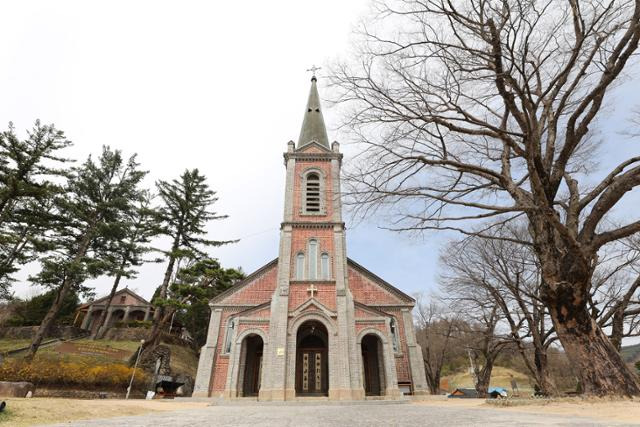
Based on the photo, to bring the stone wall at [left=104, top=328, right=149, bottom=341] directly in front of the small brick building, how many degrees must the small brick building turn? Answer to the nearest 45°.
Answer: approximately 45° to its right

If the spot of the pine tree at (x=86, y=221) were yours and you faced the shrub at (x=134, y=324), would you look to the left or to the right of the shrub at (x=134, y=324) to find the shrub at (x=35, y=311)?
left

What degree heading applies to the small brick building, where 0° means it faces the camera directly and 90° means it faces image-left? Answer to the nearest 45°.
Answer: approximately 315°

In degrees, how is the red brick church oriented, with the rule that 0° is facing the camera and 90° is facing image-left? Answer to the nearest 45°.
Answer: approximately 0°

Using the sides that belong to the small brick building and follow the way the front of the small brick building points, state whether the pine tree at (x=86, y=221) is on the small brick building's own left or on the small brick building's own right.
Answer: on the small brick building's own right

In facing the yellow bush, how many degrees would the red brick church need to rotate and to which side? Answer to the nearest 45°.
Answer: approximately 90° to its right

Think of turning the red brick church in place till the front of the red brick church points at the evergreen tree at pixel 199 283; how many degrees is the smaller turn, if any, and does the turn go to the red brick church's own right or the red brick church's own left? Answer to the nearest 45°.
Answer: approximately 135° to the red brick church's own right

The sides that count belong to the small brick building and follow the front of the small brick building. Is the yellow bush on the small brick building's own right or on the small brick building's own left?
on the small brick building's own right

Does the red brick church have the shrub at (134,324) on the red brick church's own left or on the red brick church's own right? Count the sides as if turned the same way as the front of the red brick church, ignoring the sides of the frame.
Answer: on the red brick church's own right

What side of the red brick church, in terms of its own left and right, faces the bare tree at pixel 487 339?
left
